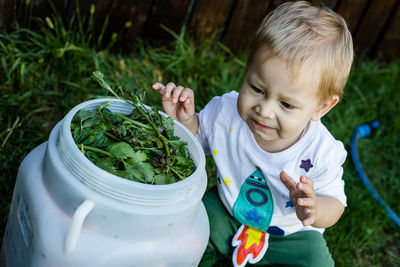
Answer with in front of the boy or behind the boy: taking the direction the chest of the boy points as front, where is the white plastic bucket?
in front

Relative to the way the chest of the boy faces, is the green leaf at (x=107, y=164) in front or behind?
in front

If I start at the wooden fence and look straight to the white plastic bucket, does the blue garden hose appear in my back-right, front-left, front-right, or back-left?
front-left

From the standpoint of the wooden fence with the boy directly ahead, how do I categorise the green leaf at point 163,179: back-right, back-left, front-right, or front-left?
front-right

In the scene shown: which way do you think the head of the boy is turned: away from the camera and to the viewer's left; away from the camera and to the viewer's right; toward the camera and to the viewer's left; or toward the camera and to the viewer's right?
toward the camera and to the viewer's left

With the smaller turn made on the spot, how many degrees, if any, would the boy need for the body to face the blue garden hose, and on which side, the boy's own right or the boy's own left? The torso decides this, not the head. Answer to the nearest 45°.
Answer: approximately 180°

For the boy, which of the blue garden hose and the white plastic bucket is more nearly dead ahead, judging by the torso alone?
the white plastic bucket

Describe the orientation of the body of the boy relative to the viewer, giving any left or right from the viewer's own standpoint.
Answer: facing the viewer and to the left of the viewer
